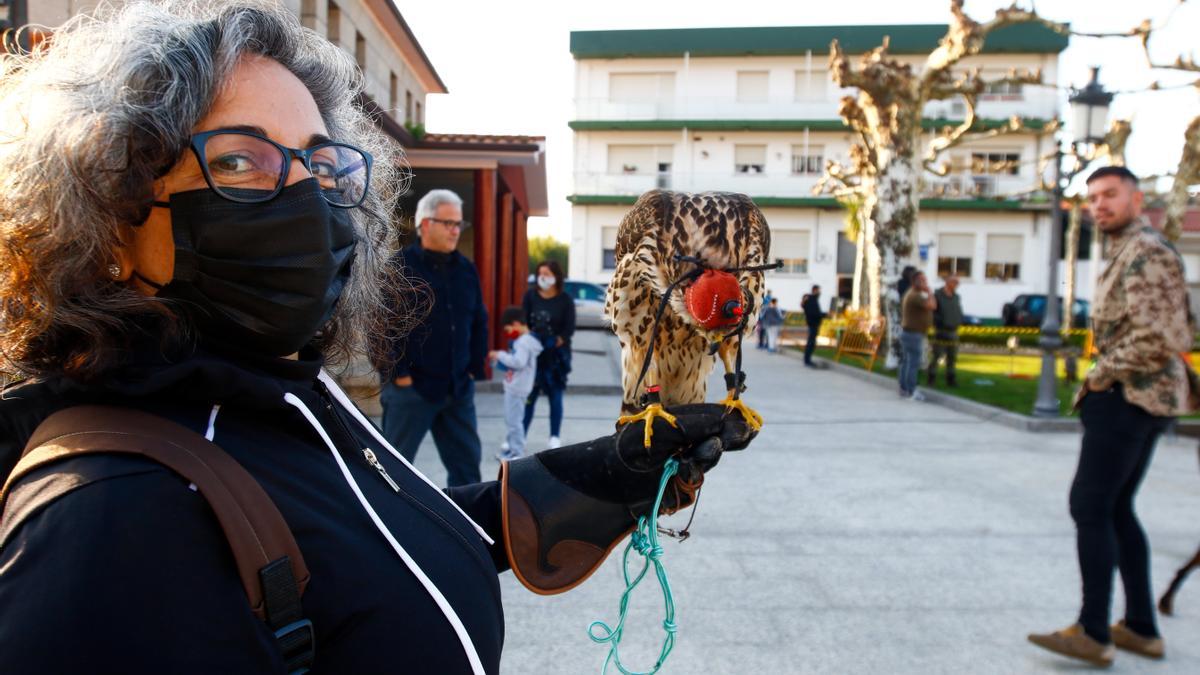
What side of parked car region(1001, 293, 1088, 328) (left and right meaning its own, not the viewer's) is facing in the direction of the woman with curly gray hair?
right

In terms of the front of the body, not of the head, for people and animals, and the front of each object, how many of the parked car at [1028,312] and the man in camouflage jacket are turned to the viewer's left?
1

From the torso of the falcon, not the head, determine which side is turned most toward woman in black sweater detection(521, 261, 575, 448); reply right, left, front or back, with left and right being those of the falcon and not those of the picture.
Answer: back

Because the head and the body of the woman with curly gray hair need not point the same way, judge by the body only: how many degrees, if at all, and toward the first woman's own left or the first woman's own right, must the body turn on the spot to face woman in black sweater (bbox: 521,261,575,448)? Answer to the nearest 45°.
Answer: approximately 135° to the first woman's own left

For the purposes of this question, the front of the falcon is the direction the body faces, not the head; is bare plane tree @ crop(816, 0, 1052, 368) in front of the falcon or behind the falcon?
behind

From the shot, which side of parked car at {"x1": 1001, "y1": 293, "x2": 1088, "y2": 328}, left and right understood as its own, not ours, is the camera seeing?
right

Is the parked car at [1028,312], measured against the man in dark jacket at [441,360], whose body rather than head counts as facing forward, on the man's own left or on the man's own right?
on the man's own left
